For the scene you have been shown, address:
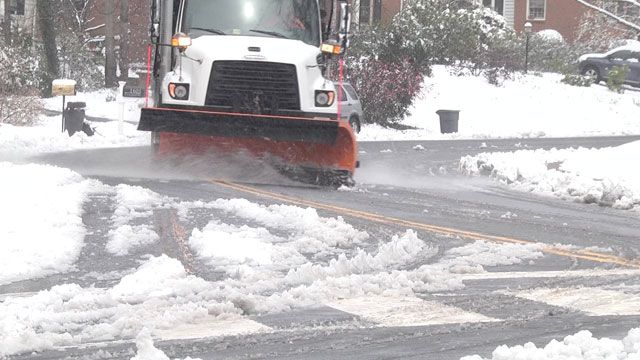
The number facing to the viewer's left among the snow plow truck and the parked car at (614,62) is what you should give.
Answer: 1

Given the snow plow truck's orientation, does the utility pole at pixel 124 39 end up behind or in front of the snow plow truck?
behind

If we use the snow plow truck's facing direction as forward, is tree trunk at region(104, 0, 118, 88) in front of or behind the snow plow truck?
behind

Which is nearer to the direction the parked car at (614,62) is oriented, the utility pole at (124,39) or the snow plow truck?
the utility pole

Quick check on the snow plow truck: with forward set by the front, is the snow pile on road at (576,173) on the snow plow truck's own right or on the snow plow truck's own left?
on the snow plow truck's own left

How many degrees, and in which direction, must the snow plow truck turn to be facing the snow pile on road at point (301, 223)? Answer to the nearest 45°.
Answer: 0° — it already faces it

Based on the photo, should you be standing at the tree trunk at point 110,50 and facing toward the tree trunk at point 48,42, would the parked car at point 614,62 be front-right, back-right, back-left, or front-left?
back-left

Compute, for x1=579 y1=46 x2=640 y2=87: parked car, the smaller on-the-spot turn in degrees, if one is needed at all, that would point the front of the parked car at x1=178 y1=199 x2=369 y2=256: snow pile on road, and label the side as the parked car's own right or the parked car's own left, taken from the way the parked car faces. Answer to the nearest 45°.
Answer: approximately 90° to the parked car's own left

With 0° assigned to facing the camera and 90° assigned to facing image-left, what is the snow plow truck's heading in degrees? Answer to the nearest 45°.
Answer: approximately 0°

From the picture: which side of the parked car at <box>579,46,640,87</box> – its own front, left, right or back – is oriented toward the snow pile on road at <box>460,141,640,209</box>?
left

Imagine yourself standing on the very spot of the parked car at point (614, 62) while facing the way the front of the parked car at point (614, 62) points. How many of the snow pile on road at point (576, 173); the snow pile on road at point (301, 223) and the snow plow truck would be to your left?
3

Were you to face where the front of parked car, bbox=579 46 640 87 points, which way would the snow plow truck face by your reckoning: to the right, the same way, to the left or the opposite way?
to the left

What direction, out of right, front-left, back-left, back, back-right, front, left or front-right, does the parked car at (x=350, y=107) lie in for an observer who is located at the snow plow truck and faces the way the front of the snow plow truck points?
back

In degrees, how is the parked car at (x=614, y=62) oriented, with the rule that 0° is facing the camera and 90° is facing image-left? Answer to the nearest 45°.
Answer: approximately 90°
